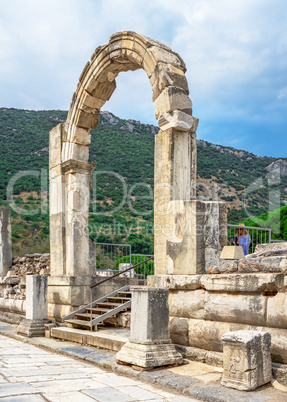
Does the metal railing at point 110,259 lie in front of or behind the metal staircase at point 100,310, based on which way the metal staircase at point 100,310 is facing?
behind

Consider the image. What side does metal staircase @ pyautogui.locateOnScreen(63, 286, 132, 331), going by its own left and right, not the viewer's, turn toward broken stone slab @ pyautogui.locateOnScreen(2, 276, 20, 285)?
right

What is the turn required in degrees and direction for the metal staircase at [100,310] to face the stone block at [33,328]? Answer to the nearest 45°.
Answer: approximately 45° to its right

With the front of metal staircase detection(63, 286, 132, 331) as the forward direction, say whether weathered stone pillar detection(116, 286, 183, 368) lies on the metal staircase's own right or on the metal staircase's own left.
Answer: on the metal staircase's own left

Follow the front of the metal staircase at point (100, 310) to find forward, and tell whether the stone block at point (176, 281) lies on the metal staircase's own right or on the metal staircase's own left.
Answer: on the metal staircase's own left

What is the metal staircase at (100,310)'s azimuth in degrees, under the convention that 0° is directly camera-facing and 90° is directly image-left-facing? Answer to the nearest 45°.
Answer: approximately 45°
